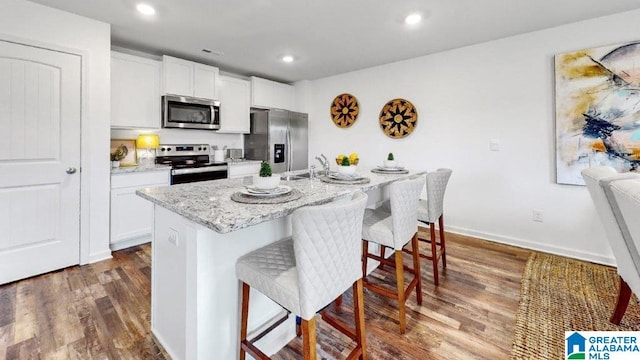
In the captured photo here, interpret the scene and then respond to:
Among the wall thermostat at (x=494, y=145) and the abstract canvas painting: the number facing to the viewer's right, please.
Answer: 0

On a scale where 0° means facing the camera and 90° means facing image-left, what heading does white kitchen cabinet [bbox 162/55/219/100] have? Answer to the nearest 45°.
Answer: approximately 315°

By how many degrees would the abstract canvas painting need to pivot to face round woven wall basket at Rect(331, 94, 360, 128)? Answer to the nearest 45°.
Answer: approximately 45° to its right
